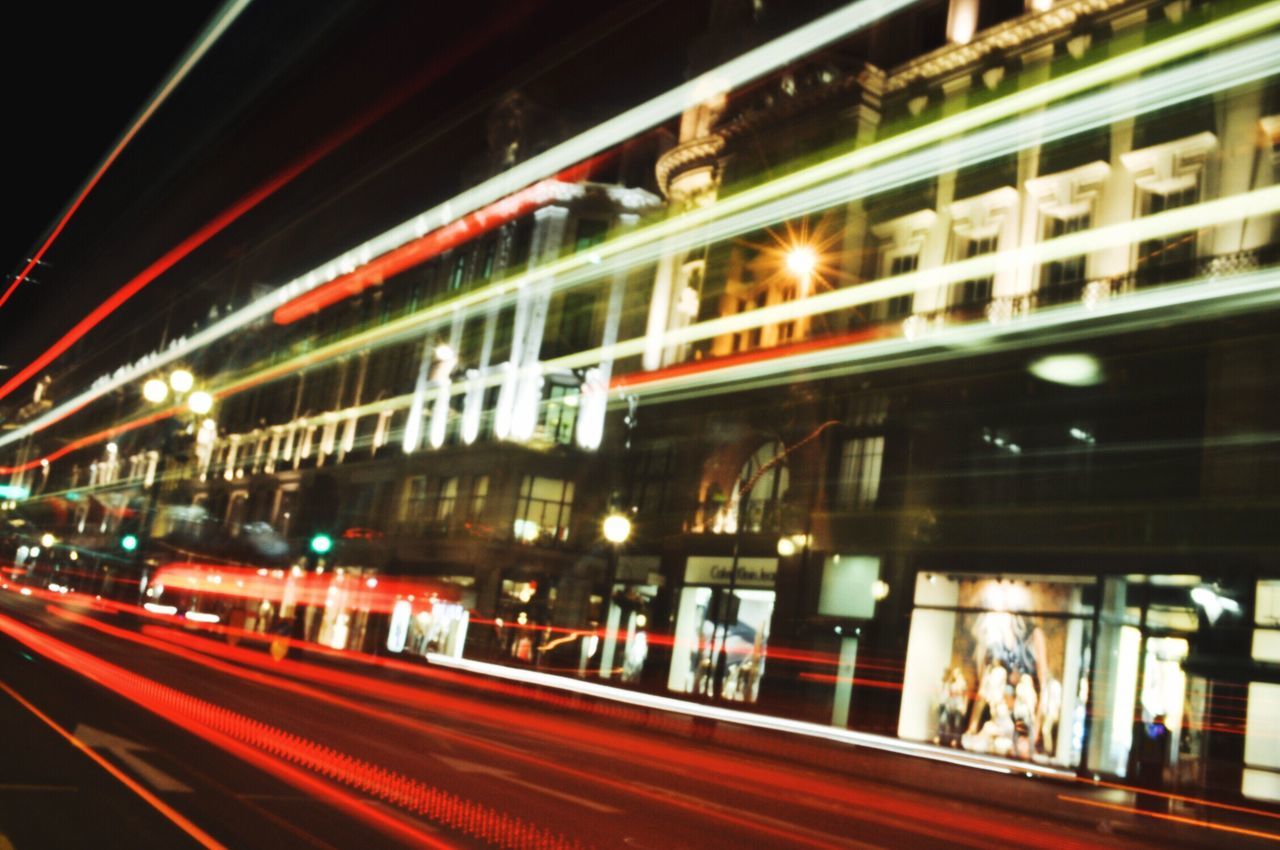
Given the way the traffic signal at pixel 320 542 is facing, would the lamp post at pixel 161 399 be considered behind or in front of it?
behind

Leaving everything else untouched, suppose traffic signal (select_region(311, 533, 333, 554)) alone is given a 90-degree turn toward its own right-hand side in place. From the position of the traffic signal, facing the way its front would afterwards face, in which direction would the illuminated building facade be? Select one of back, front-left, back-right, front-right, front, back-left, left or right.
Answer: back

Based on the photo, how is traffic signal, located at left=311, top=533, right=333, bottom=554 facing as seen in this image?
toward the camera
